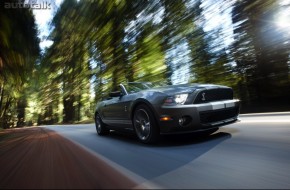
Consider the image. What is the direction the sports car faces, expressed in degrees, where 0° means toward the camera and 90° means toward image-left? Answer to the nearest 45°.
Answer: approximately 315°
